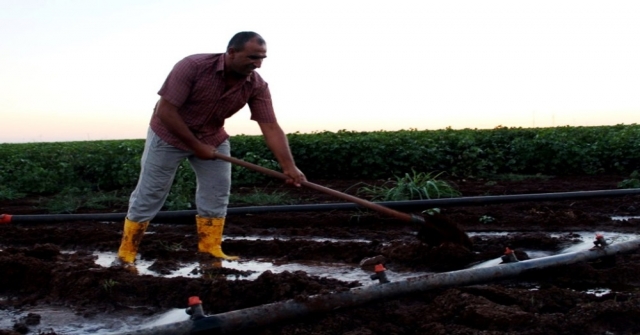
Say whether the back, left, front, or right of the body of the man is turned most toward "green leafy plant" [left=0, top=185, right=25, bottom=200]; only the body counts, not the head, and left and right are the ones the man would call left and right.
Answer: back

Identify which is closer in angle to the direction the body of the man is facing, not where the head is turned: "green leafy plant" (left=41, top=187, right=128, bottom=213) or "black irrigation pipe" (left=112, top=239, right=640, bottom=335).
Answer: the black irrigation pipe

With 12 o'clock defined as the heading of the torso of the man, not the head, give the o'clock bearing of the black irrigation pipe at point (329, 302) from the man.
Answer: The black irrigation pipe is roughly at 1 o'clock from the man.

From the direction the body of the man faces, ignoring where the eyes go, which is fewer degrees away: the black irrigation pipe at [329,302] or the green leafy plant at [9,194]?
the black irrigation pipe
